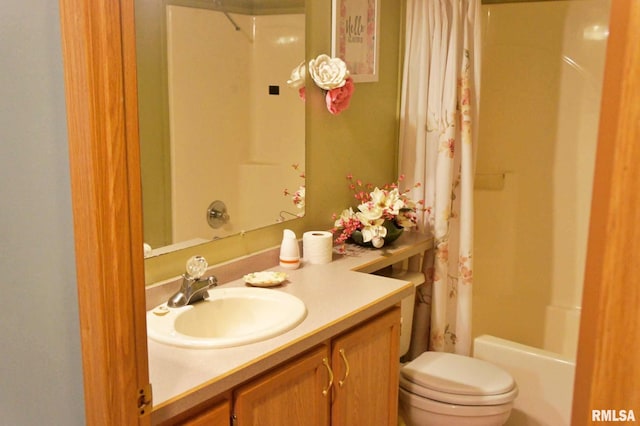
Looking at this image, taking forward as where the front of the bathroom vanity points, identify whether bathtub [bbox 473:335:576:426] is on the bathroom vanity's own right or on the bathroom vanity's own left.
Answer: on the bathroom vanity's own left

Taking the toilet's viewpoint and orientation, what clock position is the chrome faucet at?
The chrome faucet is roughly at 3 o'clock from the toilet.

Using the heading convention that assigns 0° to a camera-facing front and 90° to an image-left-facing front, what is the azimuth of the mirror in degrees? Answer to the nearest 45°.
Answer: approximately 315°

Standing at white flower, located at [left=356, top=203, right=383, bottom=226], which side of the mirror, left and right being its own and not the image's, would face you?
left

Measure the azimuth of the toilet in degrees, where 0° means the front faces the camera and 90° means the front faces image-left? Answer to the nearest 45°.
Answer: approximately 315°
